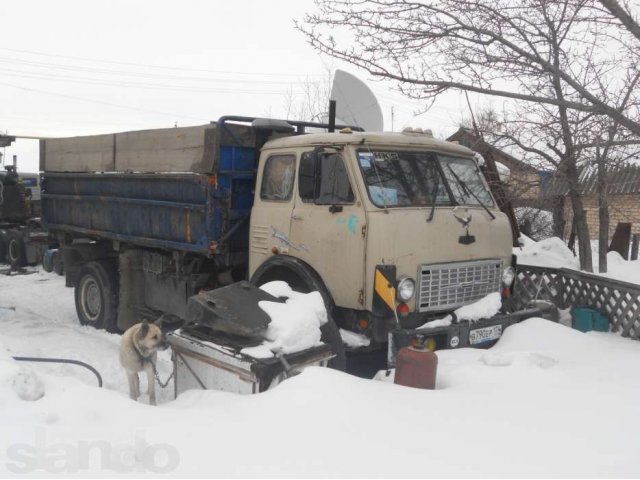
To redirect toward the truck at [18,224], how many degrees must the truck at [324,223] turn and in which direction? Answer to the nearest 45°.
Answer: approximately 180°

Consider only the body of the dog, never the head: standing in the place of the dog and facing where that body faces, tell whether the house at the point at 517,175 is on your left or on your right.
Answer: on your left

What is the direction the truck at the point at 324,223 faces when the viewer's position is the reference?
facing the viewer and to the right of the viewer

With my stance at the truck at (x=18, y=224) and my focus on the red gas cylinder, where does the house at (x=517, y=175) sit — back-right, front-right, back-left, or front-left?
front-left

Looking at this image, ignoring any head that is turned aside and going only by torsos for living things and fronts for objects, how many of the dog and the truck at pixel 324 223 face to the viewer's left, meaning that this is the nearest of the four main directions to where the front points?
0

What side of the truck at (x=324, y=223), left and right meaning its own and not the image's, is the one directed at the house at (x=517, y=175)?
left
